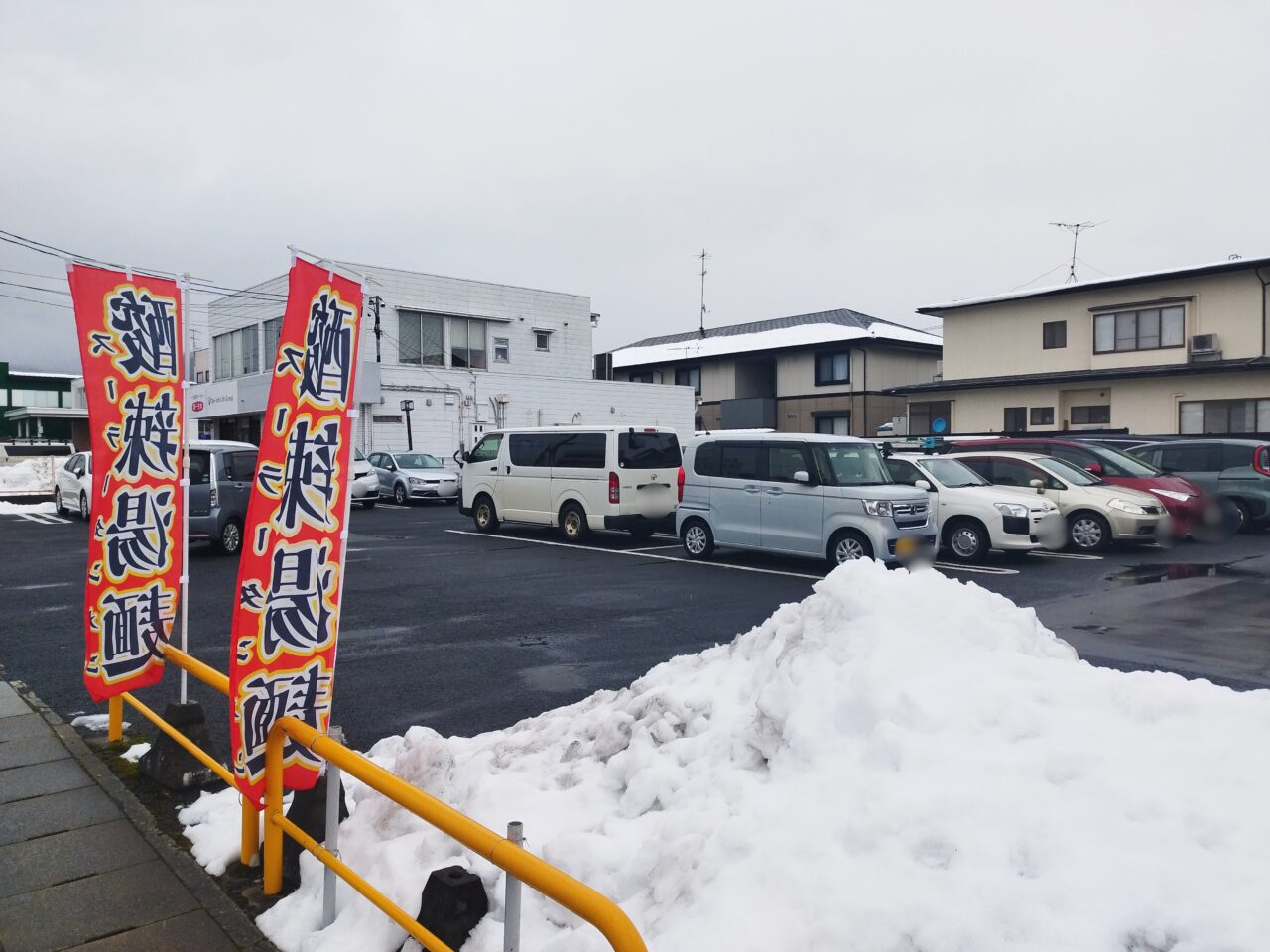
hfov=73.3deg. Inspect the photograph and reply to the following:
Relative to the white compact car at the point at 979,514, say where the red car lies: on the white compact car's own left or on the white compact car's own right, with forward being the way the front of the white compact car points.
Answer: on the white compact car's own left

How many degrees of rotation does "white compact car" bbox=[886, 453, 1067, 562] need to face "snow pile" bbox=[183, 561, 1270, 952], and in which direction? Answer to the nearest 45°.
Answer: approximately 45° to its right

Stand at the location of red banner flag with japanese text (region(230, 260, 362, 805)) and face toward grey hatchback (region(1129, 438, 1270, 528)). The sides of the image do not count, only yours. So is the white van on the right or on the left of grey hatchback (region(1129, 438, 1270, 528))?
left

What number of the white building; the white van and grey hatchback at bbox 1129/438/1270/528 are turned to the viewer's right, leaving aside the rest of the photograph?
0

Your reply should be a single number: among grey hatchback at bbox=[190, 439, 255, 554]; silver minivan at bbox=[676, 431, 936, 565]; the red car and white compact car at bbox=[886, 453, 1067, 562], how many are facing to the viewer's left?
0

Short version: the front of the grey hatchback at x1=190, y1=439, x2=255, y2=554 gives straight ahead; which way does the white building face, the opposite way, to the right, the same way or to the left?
the opposite way

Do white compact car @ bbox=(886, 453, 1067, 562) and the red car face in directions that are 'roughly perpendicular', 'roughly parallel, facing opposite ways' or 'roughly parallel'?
roughly parallel

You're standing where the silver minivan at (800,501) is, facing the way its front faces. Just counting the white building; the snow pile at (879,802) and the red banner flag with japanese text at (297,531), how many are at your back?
1

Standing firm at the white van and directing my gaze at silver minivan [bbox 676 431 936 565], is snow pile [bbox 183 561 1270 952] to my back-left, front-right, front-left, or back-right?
front-right

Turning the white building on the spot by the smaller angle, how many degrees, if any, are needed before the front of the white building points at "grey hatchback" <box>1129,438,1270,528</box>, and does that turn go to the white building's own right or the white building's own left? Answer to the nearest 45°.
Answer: approximately 90° to the white building's own left

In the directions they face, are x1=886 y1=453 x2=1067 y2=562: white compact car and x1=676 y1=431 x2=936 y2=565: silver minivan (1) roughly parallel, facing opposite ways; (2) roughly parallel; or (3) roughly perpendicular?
roughly parallel

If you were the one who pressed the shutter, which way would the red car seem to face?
facing the viewer and to the right of the viewer

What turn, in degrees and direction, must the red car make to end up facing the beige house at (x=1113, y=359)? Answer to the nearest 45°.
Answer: approximately 135° to its left
